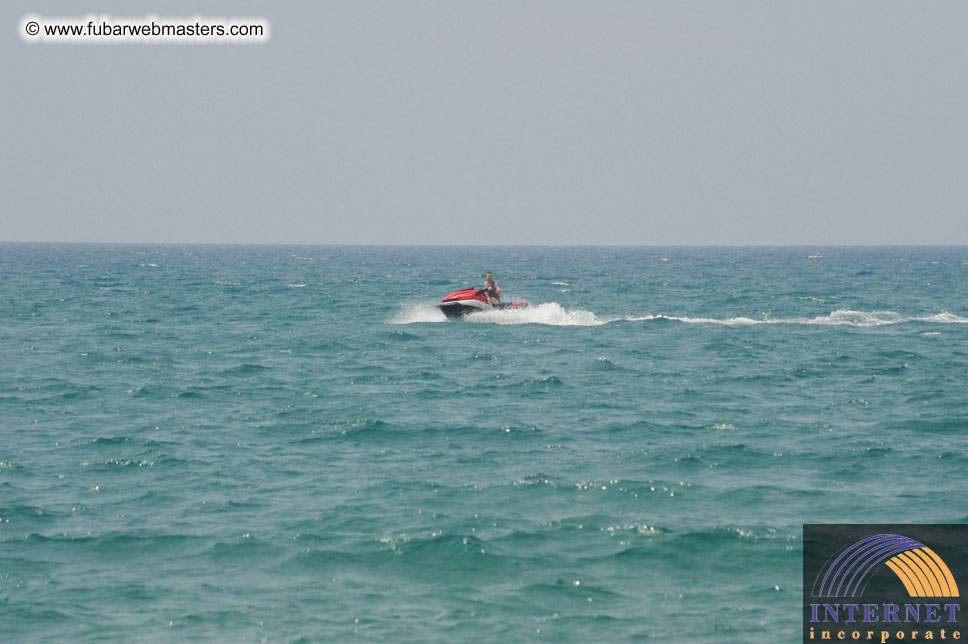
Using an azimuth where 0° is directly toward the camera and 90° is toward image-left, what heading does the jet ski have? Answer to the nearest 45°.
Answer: approximately 90°
